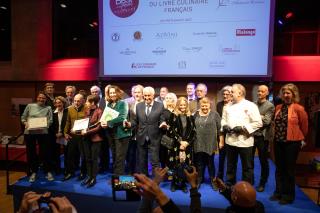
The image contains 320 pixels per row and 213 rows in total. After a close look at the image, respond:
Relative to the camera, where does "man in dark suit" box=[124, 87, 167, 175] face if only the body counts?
toward the camera

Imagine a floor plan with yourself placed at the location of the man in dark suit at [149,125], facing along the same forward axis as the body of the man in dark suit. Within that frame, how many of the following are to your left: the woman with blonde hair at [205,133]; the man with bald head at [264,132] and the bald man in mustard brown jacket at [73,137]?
2

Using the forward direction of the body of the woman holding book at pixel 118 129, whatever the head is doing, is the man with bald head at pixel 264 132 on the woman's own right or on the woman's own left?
on the woman's own left

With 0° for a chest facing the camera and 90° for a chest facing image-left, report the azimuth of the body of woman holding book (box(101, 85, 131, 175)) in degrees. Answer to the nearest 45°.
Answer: approximately 45°

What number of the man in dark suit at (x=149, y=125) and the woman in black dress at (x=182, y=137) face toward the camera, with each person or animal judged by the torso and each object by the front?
2

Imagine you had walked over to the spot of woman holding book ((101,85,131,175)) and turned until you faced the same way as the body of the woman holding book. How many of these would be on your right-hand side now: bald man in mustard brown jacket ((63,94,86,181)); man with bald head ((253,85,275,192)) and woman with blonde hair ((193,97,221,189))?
1

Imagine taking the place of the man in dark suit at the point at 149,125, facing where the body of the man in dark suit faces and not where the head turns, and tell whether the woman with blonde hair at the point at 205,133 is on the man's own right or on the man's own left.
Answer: on the man's own left

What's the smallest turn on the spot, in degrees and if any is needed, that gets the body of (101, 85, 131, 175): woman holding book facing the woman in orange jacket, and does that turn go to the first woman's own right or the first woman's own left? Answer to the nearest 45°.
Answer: approximately 90° to the first woman's own left

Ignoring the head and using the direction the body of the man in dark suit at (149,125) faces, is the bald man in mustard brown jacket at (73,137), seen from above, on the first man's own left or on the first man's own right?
on the first man's own right

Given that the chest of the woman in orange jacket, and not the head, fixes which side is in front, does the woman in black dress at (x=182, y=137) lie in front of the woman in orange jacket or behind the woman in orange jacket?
in front

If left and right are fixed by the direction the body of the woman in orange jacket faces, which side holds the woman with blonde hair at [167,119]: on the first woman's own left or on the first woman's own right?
on the first woman's own right

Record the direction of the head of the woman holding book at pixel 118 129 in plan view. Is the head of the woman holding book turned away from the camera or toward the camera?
toward the camera

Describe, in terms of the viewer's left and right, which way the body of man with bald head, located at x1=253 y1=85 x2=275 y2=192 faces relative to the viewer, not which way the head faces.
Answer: facing the viewer and to the left of the viewer

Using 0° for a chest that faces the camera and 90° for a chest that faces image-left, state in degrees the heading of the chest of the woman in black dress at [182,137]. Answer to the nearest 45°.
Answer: approximately 0°
